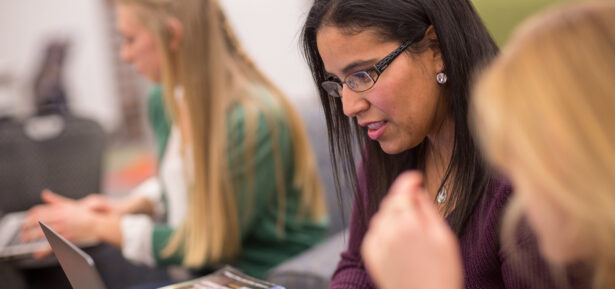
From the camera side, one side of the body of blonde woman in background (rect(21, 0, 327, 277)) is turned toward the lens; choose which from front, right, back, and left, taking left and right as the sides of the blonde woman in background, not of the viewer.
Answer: left

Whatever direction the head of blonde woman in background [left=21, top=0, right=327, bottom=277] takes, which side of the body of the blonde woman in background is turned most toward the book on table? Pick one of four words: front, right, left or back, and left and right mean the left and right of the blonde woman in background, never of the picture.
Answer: left

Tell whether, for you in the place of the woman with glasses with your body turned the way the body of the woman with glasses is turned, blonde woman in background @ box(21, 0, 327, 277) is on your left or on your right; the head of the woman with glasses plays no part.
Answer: on your right

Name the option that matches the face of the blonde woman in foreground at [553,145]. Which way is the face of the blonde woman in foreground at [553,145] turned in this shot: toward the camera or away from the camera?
away from the camera

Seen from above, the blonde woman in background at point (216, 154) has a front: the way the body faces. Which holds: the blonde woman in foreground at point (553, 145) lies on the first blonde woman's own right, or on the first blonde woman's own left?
on the first blonde woman's own left
